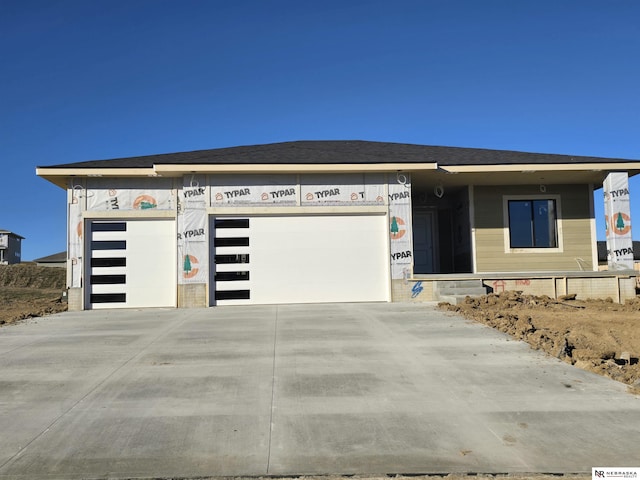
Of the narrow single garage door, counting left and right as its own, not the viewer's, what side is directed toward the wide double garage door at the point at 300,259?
left

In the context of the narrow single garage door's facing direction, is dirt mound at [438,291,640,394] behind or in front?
in front

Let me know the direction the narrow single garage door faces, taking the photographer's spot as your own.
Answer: facing the viewer

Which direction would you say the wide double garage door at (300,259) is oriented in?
toward the camera

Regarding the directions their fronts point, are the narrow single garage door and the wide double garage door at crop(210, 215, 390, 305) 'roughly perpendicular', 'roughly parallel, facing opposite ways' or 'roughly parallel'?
roughly parallel

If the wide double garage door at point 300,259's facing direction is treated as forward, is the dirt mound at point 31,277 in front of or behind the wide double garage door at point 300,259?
behind

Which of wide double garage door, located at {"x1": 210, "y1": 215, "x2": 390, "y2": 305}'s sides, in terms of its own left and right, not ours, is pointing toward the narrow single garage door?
right

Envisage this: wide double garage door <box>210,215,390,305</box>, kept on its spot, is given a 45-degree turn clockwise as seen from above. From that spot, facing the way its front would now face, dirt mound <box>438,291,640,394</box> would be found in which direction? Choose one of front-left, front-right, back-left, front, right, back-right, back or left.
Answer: left
